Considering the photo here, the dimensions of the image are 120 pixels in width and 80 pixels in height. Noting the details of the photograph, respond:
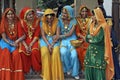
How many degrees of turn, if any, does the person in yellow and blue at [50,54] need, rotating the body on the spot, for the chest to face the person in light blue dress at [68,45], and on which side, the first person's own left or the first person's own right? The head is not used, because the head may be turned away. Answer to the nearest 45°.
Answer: approximately 90° to the first person's own left

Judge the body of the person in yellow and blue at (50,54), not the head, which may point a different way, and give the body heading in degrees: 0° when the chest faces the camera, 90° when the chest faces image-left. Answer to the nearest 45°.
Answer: approximately 0°

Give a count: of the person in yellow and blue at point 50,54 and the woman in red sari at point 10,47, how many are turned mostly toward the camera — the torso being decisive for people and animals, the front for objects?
2

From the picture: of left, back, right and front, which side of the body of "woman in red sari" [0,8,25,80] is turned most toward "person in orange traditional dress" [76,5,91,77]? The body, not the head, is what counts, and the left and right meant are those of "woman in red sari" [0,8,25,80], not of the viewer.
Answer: left

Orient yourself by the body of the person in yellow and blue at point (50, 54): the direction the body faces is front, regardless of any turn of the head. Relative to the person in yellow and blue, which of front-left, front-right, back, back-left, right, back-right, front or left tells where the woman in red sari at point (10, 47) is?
right

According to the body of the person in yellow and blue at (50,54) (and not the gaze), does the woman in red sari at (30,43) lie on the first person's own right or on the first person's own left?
on the first person's own right

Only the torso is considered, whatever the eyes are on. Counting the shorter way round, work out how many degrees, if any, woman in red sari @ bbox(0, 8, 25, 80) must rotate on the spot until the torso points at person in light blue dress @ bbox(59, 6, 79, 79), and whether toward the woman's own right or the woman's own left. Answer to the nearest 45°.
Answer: approximately 90° to the woman's own left

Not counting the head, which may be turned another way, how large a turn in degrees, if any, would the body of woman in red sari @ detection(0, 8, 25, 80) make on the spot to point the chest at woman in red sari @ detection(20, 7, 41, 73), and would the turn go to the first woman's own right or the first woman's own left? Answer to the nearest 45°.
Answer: approximately 90° to the first woman's own left
